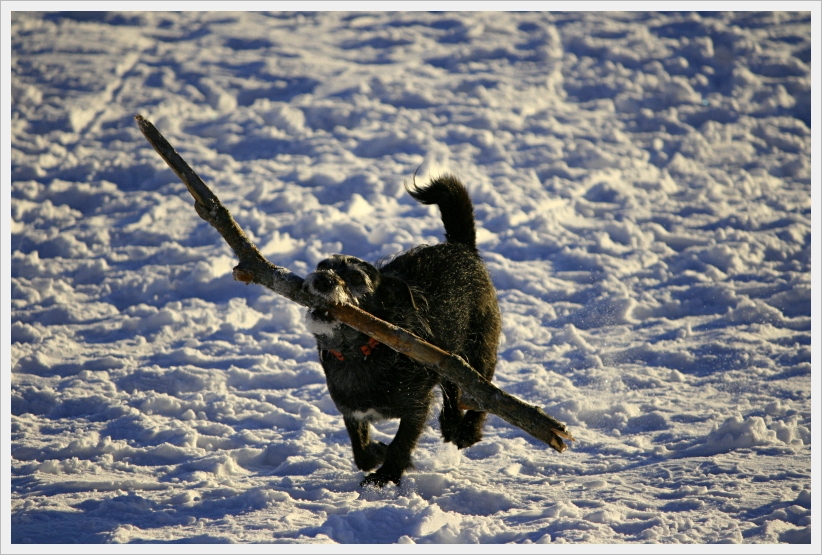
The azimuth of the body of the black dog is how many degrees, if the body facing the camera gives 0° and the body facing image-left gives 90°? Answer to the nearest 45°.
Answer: approximately 45°
